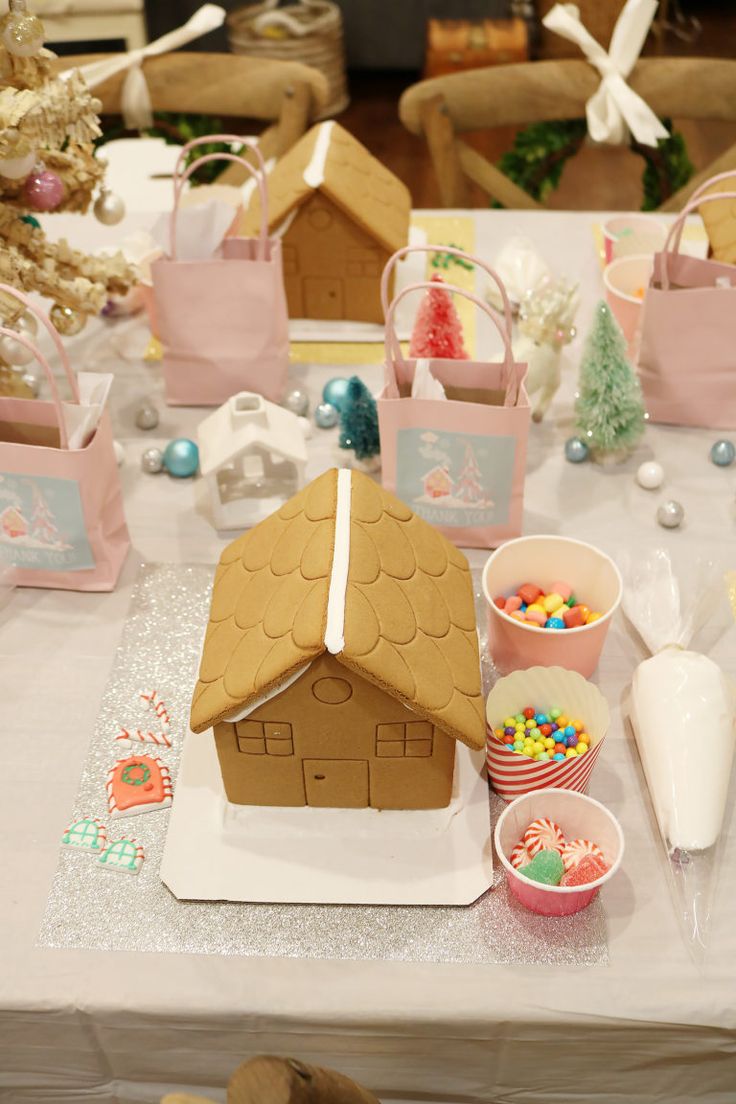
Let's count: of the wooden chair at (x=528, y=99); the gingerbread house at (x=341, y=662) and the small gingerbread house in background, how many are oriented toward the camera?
3

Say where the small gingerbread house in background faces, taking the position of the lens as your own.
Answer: facing the viewer

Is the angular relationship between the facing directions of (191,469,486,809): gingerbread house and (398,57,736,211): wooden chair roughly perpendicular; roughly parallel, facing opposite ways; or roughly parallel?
roughly parallel

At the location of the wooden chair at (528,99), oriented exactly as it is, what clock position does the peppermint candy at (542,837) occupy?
The peppermint candy is roughly at 12 o'clock from the wooden chair.

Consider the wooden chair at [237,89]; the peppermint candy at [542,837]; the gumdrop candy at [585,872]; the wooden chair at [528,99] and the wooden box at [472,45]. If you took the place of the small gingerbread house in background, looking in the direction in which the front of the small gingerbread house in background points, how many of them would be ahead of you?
2

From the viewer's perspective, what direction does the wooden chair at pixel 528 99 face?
toward the camera

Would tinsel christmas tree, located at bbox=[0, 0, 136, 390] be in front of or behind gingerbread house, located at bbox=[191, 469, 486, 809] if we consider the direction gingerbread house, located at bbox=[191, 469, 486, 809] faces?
behind

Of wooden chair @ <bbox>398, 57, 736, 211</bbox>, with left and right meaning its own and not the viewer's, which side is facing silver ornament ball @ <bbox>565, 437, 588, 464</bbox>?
front

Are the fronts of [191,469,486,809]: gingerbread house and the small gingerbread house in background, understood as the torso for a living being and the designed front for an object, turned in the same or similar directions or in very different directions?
same or similar directions

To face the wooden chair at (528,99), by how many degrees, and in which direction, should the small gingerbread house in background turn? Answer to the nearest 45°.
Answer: approximately 135° to its left

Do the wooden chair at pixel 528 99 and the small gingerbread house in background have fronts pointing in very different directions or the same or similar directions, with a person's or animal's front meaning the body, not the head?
same or similar directions

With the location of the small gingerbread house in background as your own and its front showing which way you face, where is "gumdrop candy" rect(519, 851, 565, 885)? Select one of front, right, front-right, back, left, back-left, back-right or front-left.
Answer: front
